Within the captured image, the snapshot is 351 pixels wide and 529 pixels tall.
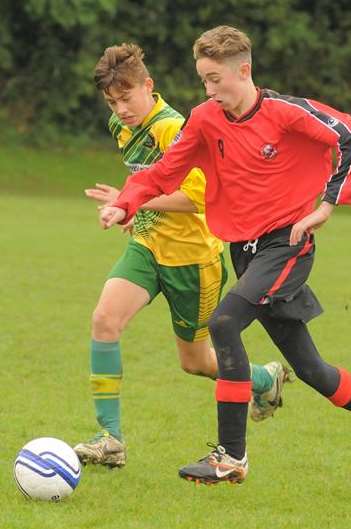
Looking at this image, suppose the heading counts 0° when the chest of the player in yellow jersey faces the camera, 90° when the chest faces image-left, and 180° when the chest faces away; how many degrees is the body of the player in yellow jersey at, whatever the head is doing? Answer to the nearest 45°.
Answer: approximately 45°

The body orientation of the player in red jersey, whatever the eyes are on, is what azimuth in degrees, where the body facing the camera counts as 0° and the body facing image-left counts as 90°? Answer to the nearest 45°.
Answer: approximately 45°

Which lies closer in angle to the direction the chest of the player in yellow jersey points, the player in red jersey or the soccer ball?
the soccer ball

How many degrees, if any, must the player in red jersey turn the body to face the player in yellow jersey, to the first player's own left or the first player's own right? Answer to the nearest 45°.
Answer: approximately 90° to the first player's own right

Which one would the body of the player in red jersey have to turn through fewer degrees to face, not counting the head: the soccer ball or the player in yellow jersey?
the soccer ball
